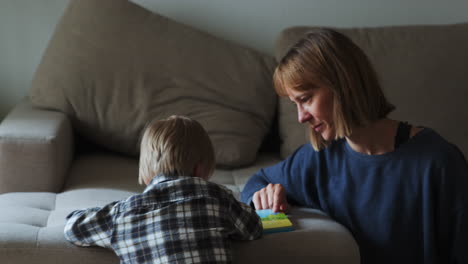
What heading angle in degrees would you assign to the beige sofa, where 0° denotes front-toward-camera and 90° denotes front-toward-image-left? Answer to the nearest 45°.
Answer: approximately 0°

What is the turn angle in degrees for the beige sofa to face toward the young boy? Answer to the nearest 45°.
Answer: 0° — it already faces them

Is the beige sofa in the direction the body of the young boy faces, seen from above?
yes

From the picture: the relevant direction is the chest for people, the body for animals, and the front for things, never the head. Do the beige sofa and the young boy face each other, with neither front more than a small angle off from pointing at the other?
yes

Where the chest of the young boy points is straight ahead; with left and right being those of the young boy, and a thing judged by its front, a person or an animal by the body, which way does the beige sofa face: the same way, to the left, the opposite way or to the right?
the opposite way

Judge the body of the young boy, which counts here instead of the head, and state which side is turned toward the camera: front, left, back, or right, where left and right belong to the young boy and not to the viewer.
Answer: back

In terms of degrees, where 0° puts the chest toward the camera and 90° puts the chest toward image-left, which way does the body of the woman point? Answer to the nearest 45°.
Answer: approximately 45°

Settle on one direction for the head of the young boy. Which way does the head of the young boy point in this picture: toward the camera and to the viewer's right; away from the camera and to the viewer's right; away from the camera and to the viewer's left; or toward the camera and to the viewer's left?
away from the camera and to the viewer's right

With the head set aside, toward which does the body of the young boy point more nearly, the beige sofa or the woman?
the beige sofa

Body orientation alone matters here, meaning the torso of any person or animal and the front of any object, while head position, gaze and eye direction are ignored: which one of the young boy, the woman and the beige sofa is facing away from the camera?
the young boy

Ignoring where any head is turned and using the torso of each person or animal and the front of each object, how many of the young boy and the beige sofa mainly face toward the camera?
1
